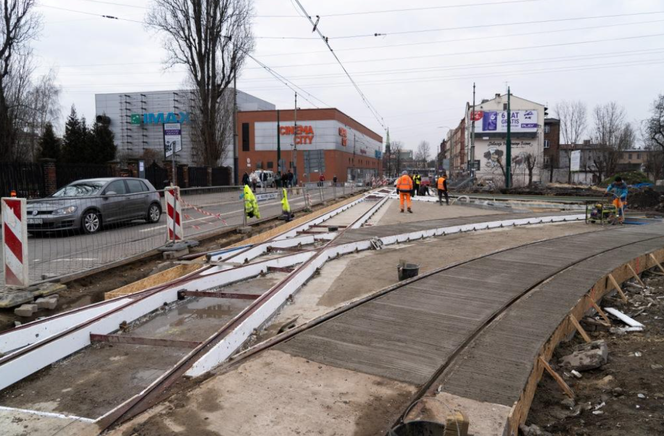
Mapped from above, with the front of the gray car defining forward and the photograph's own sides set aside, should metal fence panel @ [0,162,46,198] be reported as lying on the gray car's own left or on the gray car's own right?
on the gray car's own right

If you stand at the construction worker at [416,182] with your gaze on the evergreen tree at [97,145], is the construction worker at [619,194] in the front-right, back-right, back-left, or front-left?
back-left

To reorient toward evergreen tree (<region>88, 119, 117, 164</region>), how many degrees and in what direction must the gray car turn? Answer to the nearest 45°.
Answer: approximately 135° to its right

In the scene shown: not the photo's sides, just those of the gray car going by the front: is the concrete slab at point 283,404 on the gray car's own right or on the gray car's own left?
on the gray car's own left

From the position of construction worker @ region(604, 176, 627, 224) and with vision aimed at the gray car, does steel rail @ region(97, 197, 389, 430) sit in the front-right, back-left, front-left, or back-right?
front-left

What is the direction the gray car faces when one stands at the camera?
facing the viewer and to the left of the viewer

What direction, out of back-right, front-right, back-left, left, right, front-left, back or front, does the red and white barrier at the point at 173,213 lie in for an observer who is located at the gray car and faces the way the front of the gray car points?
left

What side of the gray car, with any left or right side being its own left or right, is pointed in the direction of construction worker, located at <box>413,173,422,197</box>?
back

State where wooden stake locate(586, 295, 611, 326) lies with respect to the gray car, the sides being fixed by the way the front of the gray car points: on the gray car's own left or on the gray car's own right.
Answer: on the gray car's own left

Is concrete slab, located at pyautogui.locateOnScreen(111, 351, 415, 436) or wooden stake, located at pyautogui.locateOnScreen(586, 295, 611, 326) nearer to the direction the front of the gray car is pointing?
the concrete slab

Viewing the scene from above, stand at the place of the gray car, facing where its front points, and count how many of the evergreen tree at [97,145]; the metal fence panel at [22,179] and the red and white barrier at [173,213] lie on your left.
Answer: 1

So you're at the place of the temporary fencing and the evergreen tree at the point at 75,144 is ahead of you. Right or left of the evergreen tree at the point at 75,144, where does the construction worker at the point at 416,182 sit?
right

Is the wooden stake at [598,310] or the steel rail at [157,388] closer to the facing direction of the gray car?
the steel rail
